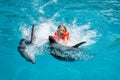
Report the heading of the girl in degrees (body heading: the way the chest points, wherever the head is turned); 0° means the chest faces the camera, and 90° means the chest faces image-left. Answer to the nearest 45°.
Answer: approximately 0°
